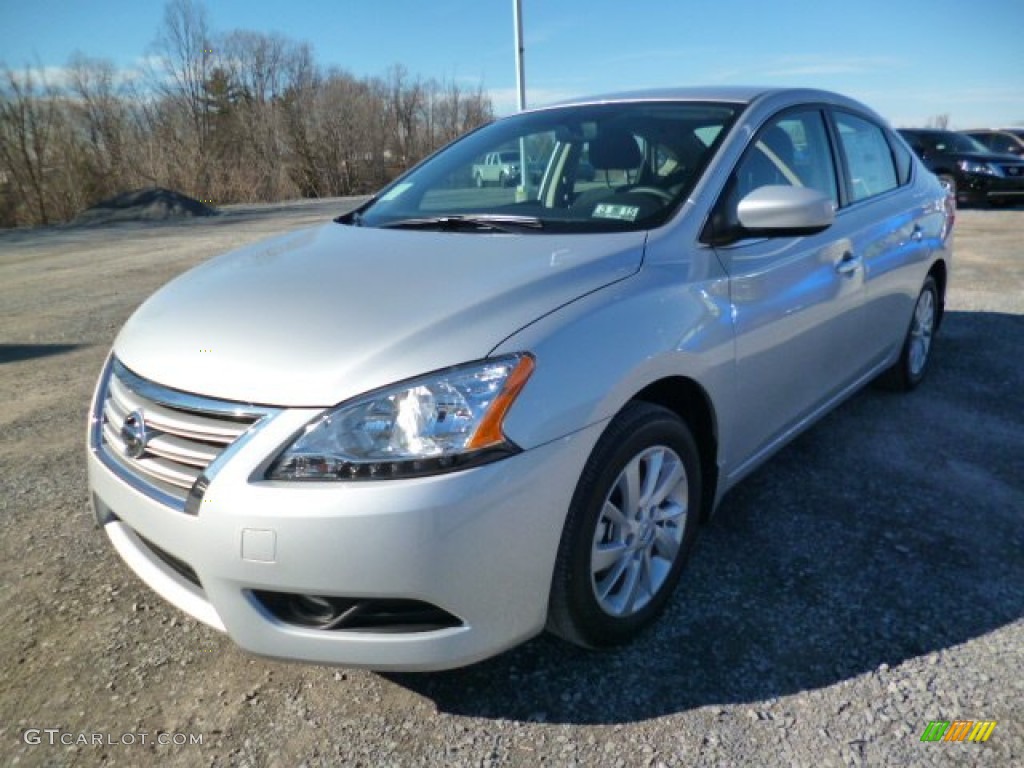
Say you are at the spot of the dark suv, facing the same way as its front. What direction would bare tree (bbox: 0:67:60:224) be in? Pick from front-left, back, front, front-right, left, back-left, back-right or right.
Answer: back-right

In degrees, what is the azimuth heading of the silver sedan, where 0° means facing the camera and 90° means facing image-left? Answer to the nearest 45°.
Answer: approximately 45°

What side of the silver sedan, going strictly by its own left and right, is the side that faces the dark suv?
back

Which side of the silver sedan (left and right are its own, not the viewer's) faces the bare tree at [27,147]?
right

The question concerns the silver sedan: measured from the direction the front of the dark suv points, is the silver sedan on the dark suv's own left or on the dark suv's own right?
on the dark suv's own right

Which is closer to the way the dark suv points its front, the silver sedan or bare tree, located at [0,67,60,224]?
the silver sedan

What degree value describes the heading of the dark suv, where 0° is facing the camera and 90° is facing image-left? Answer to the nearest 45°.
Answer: approximately 315°

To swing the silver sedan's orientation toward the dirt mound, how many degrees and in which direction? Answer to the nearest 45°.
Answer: approximately 90° to its right

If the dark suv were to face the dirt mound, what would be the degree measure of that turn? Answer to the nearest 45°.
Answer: approximately 135° to its right
